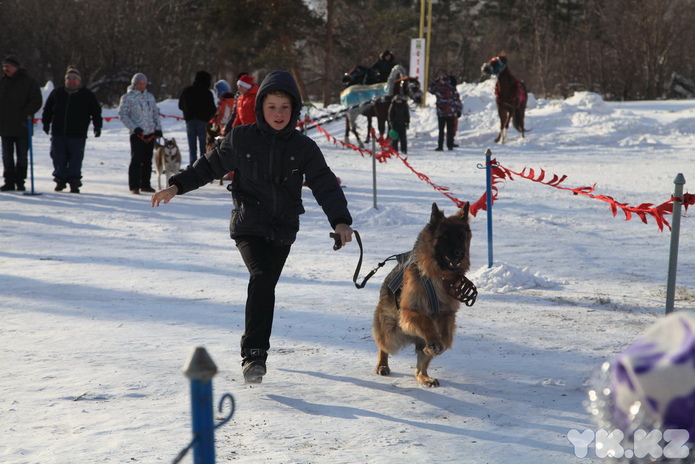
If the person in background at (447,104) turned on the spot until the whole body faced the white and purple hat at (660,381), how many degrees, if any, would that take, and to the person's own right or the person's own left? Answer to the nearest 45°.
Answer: approximately 45° to the person's own left

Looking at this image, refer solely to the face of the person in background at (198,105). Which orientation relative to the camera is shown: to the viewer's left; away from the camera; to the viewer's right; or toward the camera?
away from the camera

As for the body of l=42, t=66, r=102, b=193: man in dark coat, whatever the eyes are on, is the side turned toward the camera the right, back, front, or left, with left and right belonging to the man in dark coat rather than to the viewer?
front

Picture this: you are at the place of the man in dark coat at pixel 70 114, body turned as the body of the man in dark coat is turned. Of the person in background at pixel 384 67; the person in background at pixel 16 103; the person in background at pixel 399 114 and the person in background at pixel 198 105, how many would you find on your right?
1

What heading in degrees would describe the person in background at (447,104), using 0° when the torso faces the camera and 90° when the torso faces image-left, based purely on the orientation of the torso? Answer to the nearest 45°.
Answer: approximately 45°

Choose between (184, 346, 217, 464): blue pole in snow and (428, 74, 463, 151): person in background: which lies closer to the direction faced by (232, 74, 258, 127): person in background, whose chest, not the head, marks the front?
the blue pole in snow

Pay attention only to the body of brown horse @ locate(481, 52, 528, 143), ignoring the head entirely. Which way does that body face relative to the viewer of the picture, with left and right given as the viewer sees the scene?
facing the viewer and to the left of the viewer

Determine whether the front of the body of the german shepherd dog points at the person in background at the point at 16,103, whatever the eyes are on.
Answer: no

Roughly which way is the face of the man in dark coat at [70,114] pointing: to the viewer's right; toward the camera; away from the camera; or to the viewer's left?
toward the camera

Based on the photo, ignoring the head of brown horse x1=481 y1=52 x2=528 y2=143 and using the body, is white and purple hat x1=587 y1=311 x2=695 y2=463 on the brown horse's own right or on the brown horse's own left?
on the brown horse's own left

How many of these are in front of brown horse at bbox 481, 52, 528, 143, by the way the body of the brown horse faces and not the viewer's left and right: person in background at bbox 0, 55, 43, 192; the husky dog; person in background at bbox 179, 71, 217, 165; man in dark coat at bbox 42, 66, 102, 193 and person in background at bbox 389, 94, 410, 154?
5

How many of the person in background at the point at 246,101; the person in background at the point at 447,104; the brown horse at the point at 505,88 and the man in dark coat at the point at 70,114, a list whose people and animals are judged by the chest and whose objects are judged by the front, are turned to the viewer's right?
0

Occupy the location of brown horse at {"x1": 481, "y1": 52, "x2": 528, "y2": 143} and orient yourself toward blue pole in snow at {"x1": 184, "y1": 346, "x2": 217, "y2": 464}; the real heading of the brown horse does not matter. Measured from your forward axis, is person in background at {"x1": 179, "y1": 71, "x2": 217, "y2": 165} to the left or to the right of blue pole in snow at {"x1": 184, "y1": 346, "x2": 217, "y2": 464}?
right

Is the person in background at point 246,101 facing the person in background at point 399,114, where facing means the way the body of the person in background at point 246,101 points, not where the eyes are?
no

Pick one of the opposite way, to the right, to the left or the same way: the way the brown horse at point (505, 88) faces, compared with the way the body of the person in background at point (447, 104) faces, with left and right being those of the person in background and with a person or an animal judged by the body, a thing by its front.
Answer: the same way

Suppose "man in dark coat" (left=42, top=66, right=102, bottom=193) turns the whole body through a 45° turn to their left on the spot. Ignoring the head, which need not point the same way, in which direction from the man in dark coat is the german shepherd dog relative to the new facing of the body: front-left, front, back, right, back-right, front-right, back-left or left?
front-right

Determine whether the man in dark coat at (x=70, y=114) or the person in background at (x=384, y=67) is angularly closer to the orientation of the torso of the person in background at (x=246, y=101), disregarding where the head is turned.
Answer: the man in dark coat
